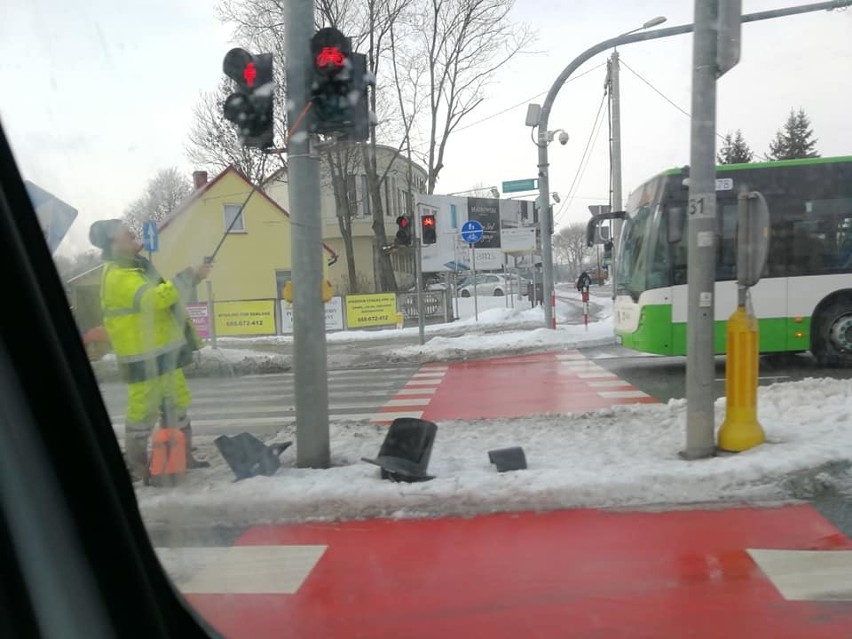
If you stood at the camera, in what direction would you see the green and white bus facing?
facing to the left of the viewer

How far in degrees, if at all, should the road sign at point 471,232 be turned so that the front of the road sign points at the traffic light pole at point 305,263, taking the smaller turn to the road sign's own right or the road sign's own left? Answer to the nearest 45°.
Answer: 0° — it already faces it

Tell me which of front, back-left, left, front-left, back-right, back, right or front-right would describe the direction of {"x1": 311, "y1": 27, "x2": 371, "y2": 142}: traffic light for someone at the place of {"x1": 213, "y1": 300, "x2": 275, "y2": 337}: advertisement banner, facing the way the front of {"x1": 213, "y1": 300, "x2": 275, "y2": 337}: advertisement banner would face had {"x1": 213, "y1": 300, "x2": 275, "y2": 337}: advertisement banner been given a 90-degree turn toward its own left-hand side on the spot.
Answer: right

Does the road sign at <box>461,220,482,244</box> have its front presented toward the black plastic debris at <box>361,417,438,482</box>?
yes

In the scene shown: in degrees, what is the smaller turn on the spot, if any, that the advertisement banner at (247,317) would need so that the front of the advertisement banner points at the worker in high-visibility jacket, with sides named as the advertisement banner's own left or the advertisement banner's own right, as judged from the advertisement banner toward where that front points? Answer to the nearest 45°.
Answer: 0° — it already faces them

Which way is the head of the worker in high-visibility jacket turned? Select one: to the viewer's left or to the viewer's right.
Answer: to the viewer's right

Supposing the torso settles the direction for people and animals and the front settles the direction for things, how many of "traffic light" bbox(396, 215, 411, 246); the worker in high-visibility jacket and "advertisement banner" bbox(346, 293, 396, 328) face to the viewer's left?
0

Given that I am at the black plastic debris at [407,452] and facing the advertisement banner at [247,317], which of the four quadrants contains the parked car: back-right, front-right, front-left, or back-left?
front-right

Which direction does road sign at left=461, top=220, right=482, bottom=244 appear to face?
toward the camera

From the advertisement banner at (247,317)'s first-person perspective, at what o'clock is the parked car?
The parked car is roughly at 7 o'clock from the advertisement banner.

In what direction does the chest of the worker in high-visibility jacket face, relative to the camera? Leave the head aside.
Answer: to the viewer's right

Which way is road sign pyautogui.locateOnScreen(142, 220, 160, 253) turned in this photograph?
toward the camera
